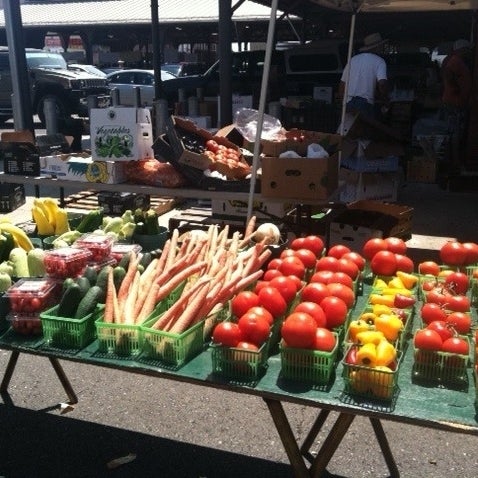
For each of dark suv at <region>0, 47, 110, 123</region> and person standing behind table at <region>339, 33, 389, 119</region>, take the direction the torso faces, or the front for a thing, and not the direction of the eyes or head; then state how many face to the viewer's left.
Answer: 0

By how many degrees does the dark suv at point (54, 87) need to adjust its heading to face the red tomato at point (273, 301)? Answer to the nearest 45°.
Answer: approximately 45° to its right

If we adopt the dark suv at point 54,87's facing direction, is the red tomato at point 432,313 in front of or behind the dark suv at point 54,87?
in front

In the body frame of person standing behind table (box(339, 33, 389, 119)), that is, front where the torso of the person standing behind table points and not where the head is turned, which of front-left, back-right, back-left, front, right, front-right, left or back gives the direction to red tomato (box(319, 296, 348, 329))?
back-right

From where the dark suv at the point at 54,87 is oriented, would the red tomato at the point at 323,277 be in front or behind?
in front

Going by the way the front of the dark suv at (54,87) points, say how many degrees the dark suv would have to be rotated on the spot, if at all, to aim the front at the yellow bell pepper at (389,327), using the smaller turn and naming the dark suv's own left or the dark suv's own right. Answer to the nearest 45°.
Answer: approximately 45° to the dark suv's own right

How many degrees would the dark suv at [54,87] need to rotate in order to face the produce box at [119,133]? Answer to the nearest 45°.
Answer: approximately 45° to its right

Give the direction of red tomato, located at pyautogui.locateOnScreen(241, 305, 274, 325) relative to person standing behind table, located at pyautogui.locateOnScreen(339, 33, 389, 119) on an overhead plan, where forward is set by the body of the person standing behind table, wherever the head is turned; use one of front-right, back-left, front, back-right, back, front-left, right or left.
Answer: back-right

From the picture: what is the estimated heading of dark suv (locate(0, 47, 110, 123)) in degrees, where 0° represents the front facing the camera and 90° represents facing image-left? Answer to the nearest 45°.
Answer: approximately 315°

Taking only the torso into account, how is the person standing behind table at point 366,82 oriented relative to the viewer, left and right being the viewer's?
facing away from the viewer and to the right of the viewer

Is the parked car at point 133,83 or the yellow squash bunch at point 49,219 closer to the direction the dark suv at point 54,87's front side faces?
the yellow squash bunch

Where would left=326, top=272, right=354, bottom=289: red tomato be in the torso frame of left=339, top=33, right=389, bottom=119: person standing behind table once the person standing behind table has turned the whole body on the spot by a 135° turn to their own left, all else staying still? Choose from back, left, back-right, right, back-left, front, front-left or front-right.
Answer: left

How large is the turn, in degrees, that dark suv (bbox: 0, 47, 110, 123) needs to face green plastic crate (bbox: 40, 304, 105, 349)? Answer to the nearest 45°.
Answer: approximately 45° to its right

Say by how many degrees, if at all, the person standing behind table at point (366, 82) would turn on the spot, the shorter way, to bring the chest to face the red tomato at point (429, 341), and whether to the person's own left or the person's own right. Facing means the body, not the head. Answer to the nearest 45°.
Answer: approximately 135° to the person's own right
